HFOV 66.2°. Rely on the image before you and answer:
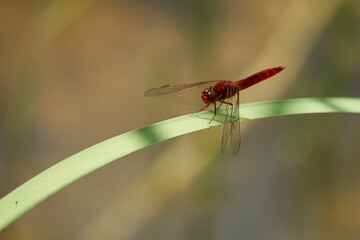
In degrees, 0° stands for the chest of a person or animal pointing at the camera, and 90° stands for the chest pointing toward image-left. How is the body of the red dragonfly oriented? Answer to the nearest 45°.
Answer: approximately 45°
